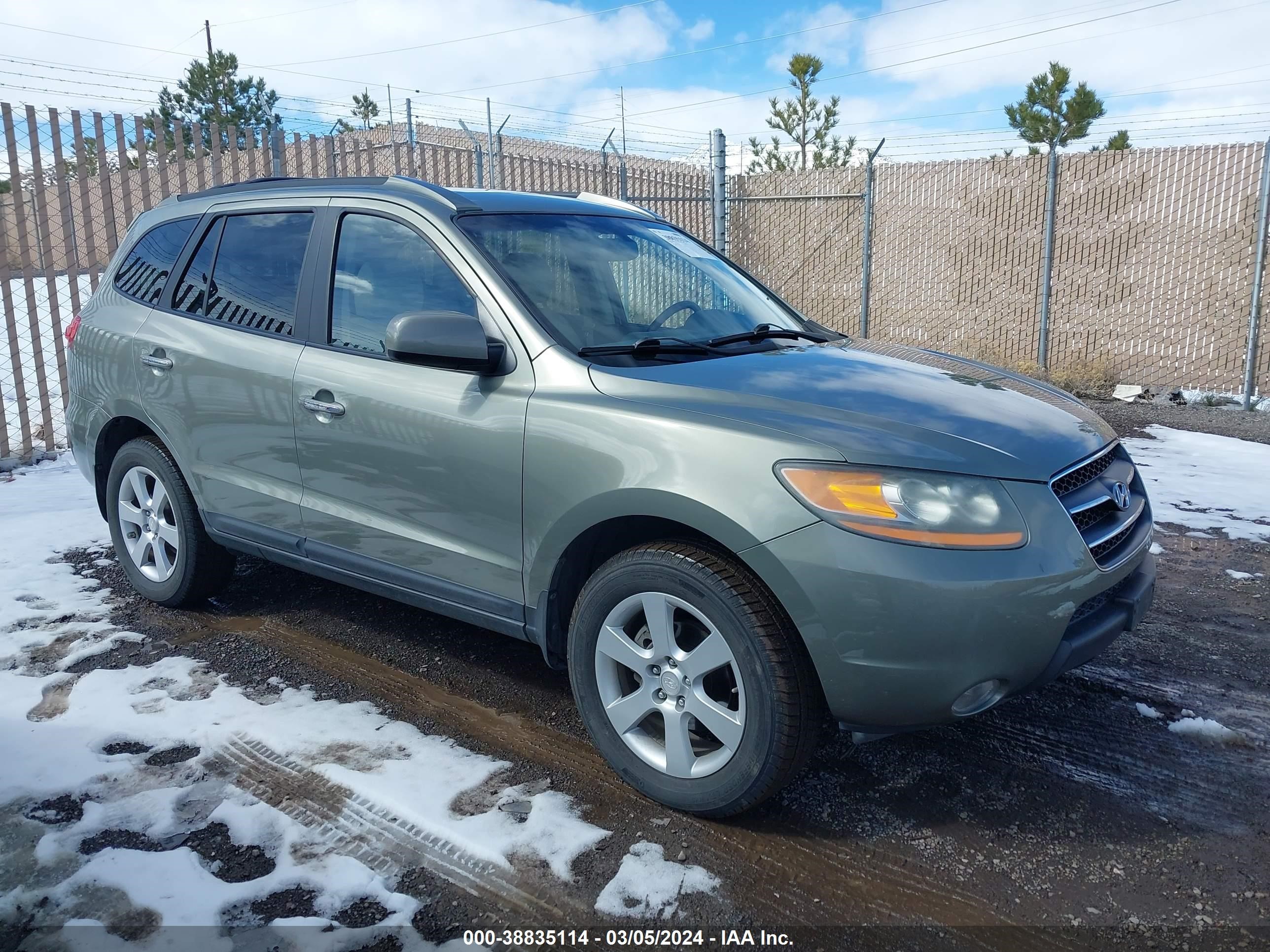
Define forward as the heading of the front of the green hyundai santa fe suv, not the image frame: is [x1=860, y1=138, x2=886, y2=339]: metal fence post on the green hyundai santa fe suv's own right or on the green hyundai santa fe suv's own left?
on the green hyundai santa fe suv's own left

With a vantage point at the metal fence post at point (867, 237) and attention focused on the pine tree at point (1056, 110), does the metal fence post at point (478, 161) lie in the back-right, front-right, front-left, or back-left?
back-left

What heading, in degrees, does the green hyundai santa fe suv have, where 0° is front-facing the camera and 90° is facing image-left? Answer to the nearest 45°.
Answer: approximately 315°

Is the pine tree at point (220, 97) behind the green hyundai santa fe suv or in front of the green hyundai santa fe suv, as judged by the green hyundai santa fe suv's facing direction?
behind

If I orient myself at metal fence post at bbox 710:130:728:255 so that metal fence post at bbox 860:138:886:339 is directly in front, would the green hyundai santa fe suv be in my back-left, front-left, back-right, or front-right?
front-right

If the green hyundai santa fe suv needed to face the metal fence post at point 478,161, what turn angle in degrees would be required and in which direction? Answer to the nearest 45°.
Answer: approximately 135° to its left

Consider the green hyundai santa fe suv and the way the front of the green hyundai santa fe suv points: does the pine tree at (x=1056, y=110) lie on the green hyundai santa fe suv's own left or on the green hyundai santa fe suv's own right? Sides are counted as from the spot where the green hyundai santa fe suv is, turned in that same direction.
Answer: on the green hyundai santa fe suv's own left

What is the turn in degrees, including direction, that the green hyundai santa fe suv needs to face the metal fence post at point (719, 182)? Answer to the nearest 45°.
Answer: approximately 135° to its left
